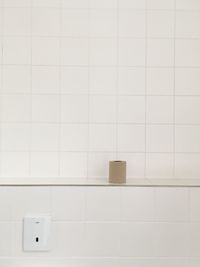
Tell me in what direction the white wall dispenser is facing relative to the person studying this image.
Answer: facing the viewer
